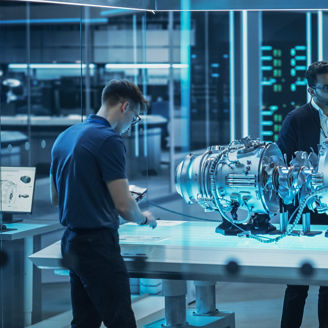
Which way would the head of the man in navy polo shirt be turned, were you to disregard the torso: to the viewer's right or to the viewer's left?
to the viewer's right

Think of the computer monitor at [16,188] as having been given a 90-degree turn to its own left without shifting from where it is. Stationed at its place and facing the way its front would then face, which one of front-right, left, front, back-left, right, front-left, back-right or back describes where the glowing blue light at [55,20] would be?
left

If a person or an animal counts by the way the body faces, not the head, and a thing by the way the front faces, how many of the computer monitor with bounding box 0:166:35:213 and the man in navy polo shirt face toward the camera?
1

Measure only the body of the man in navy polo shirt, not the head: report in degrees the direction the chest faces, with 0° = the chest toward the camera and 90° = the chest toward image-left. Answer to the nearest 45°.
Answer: approximately 225°
